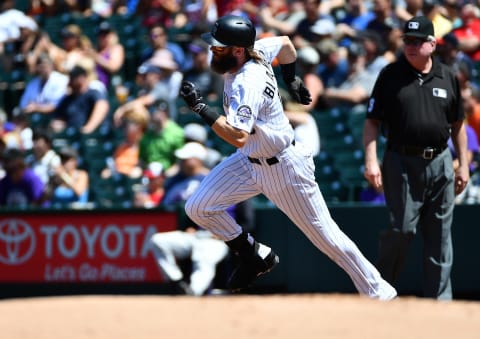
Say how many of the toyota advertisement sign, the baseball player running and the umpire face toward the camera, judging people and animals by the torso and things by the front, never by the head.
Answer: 2

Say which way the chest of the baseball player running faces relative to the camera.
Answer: to the viewer's left

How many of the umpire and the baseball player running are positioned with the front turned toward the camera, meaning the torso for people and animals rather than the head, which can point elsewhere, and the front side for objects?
1

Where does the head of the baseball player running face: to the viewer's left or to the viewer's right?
to the viewer's left

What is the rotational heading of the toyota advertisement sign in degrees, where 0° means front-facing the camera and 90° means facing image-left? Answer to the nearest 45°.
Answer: approximately 0°

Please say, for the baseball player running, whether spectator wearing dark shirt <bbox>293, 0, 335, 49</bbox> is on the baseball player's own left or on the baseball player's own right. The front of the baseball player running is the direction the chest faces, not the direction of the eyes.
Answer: on the baseball player's own right

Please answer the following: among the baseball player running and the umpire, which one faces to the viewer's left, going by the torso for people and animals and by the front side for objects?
the baseball player running

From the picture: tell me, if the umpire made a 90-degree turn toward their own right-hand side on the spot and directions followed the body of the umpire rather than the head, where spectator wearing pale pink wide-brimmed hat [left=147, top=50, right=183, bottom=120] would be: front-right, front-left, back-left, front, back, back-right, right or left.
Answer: front-right

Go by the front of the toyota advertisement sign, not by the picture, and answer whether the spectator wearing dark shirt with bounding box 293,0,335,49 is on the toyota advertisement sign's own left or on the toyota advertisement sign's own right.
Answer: on the toyota advertisement sign's own left

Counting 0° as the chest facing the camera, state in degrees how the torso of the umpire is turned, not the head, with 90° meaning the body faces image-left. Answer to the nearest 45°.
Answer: approximately 0°

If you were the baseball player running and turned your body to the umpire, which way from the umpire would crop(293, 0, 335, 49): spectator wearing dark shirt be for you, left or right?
left
